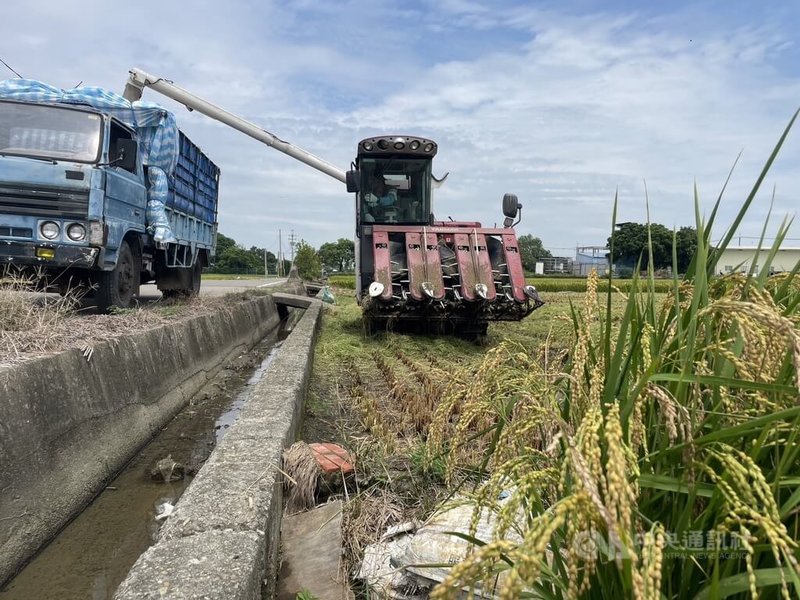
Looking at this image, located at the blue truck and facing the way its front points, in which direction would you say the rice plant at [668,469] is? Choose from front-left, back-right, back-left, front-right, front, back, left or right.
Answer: front-left

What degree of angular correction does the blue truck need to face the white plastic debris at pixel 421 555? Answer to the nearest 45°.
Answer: approximately 45° to its left

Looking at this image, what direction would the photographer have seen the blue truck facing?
facing the viewer and to the left of the viewer

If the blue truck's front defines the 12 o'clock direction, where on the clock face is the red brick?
The red brick is roughly at 10 o'clock from the blue truck.

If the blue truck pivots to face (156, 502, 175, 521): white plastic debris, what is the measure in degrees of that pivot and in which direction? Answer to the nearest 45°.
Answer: approximately 45° to its left

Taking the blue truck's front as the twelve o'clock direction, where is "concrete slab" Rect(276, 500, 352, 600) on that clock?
The concrete slab is roughly at 10 o'clock from the blue truck.
